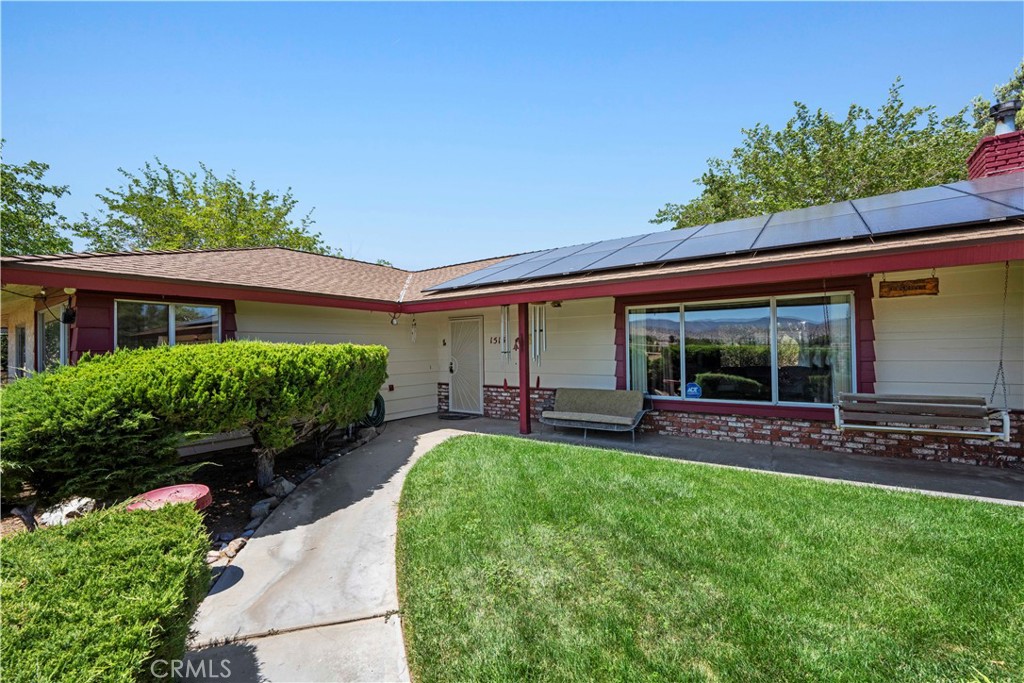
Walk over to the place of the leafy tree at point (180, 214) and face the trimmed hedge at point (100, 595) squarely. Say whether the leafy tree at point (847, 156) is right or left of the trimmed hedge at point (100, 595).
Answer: left

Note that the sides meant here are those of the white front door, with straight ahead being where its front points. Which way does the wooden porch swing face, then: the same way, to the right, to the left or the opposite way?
the same way

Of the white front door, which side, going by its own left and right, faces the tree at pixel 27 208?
right

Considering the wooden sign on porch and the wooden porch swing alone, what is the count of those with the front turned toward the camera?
2

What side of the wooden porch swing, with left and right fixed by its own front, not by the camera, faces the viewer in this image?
front

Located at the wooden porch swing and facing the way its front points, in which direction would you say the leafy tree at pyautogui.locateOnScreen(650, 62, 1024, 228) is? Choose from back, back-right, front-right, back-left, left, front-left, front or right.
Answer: back

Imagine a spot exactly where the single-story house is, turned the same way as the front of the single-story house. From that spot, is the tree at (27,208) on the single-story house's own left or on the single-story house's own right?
on the single-story house's own right

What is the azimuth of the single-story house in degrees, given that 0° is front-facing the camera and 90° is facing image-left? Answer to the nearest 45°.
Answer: approximately 45°

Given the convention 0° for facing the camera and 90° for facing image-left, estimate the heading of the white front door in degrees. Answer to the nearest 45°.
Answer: approximately 45°

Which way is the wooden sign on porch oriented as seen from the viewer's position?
toward the camera

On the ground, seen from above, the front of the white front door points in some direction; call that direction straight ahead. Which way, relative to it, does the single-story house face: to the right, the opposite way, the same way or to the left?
the same way

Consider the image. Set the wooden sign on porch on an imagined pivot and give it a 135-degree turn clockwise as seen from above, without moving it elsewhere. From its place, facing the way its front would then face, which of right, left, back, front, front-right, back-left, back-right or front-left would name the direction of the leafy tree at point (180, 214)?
front-left

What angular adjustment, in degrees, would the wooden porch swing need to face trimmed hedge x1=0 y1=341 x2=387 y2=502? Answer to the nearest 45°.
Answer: approximately 45° to its right

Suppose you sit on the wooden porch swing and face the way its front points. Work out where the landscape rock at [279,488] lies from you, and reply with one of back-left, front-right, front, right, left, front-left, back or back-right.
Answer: front-right

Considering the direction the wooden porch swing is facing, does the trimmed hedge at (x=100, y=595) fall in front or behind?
in front
